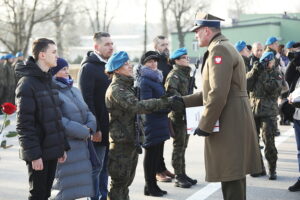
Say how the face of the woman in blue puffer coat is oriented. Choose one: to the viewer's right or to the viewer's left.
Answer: to the viewer's right

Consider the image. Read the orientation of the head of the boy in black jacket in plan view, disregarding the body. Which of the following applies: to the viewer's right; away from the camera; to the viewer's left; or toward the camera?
to the viewer's right

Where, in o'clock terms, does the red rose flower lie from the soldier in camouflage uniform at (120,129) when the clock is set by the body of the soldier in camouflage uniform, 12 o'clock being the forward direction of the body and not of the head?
The red rose flower is roughly at 5 o'clock from the soldier in camouflage uniform.

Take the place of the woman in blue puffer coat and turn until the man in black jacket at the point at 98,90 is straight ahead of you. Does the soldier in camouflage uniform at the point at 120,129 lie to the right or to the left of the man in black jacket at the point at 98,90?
right

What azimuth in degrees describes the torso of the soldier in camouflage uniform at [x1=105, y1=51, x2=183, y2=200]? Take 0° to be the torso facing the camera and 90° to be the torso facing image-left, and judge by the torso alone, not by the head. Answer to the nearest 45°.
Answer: approximately 270°

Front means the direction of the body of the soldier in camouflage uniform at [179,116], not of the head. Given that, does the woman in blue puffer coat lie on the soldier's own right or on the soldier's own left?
on the soldier's own right
